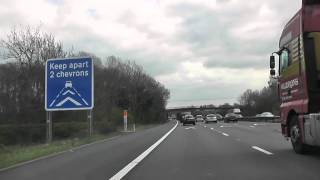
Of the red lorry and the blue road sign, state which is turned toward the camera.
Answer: the blue road sign

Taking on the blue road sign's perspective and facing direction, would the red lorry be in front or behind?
in front

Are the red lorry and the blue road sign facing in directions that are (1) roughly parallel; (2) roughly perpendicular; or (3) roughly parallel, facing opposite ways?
roughly parallel, facing opposite ways

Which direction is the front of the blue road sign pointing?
toward the camera

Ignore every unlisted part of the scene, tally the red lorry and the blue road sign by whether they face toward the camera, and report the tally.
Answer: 1

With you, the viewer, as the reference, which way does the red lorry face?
facing away from the viewer and to the left of the viewer

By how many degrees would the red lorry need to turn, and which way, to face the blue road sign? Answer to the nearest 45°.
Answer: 0° — it already faces it
